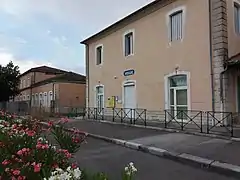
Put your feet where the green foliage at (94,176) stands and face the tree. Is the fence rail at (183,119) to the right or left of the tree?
right

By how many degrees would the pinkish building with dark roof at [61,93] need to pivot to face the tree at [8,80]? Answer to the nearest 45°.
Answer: approximately 90° to its right

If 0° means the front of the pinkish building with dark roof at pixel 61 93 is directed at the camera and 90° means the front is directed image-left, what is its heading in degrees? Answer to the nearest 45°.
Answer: approximately 45°

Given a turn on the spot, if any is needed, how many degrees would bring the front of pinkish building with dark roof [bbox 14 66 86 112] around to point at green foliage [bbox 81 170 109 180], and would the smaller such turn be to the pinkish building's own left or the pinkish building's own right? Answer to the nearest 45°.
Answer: approximately 45° to the pinkish building's own left

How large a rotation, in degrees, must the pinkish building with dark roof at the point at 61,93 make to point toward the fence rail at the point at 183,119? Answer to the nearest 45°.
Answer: approximately 45° to its left

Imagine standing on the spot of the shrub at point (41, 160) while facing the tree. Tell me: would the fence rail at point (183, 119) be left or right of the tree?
right
